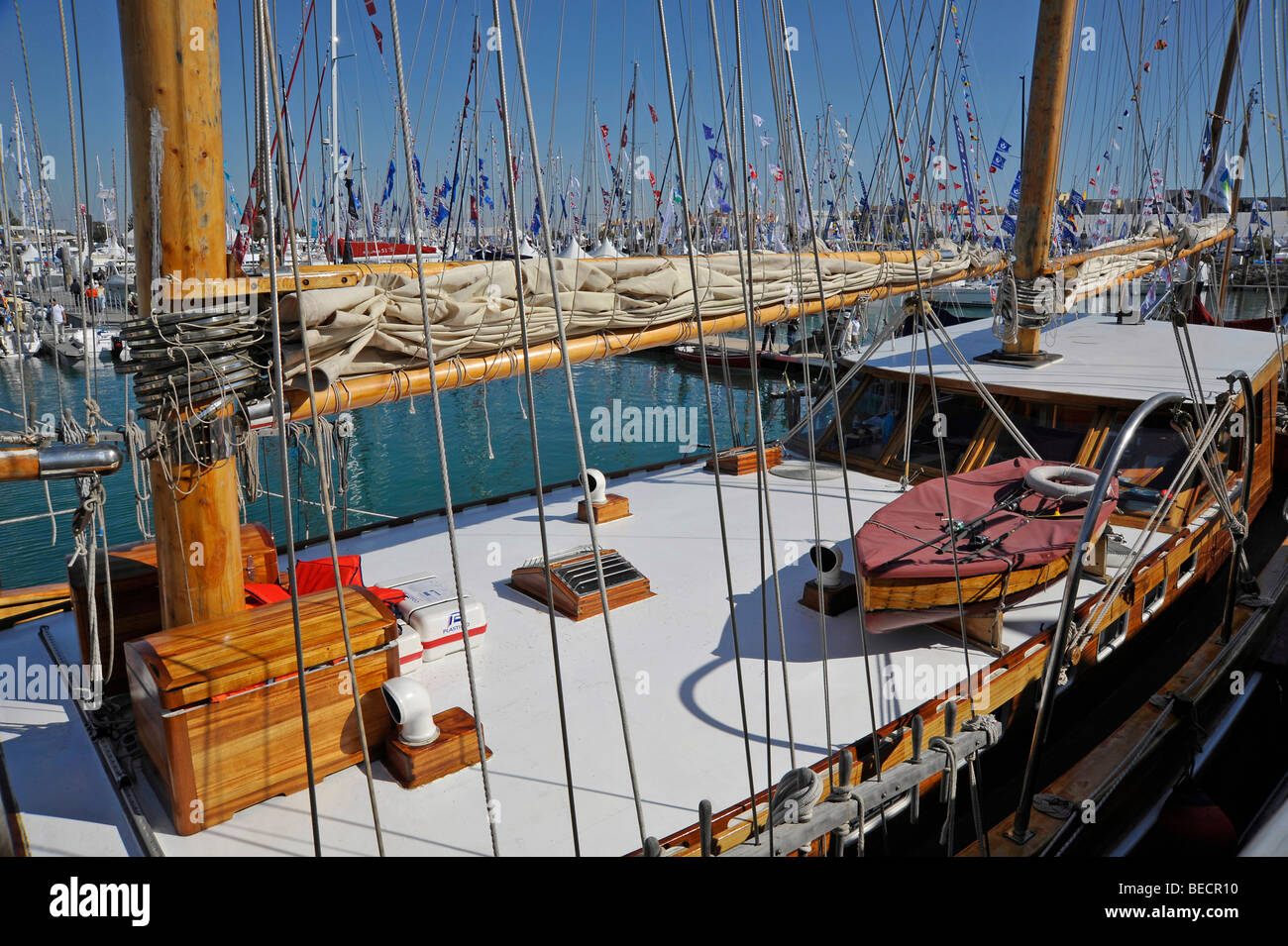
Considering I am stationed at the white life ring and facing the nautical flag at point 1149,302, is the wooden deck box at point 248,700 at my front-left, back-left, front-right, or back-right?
back-left

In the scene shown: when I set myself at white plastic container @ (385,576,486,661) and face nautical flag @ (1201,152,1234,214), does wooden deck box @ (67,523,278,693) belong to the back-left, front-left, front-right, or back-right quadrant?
back-left

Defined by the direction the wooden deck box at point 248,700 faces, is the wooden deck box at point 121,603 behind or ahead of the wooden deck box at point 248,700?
behind
